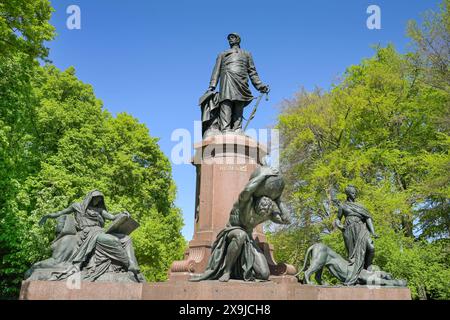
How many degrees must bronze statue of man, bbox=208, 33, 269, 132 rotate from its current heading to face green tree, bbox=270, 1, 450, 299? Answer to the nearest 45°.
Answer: approximately 135° to its left

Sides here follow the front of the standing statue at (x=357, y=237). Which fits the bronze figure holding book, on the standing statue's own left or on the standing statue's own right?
on the standing statue's own right

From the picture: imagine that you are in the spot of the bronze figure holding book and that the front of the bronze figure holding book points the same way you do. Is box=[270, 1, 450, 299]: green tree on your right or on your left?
on your left

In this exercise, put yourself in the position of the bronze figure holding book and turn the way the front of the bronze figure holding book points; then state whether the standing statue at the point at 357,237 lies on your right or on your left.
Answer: on your left

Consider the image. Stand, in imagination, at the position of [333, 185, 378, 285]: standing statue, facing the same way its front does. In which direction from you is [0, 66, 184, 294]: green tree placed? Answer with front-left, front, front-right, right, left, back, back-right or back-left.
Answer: back-right

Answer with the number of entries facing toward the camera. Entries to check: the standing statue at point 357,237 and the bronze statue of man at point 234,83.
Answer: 2

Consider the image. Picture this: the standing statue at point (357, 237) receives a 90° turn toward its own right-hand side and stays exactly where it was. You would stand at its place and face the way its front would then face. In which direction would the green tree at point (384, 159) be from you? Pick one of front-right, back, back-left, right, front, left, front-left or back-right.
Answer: right
